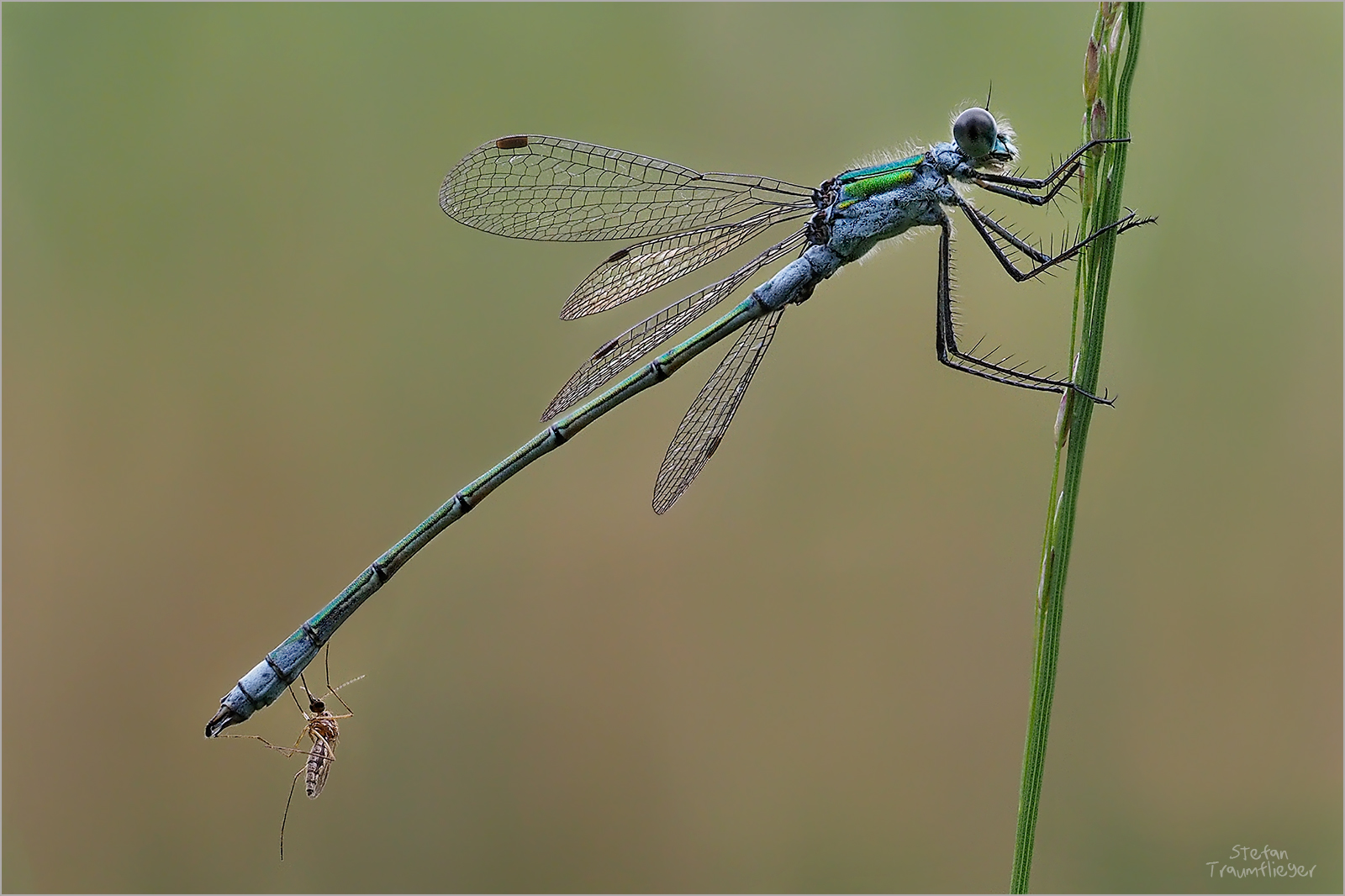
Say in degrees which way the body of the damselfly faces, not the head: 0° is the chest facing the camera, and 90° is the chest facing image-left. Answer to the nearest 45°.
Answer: approximately 270°
